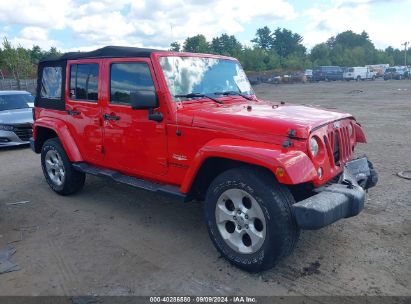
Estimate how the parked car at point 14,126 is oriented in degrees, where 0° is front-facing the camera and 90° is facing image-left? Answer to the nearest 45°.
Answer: approximately 315°

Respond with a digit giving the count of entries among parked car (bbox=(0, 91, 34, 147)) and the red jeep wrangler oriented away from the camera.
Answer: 0

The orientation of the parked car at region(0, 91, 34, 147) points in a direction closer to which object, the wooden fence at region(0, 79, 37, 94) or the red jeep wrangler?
the red jeep wrangler

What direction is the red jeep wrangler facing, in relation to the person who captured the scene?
facing the viewer and to the right of the viewer

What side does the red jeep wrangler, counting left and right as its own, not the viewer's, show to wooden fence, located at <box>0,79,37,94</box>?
back

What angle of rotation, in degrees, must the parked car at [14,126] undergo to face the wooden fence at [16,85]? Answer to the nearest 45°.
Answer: approximately 135° to its left

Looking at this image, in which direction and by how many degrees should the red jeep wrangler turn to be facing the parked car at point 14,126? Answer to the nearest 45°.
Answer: approximately 180°

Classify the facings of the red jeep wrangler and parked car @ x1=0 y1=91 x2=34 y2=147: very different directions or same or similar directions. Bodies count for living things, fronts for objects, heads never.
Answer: same or similar directions
